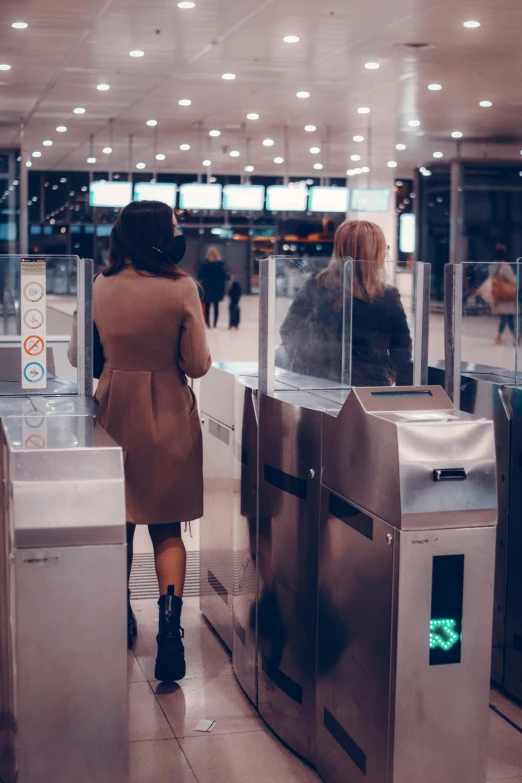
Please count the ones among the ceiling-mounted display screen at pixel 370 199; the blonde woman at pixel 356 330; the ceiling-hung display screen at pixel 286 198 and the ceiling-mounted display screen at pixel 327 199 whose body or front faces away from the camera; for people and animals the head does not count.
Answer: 1

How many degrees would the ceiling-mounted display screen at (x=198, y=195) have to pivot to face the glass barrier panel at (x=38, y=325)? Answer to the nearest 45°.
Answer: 0° — it already faces it

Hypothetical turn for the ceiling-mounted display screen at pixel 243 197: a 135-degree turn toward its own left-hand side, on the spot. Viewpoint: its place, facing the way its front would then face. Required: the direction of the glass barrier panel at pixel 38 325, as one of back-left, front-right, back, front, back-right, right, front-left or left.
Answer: back-right

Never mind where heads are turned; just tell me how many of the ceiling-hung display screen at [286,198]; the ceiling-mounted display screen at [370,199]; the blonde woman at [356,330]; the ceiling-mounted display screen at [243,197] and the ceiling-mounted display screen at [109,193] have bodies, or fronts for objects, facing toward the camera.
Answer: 4

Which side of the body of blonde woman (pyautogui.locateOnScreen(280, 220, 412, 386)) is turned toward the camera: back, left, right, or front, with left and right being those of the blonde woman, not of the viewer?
back

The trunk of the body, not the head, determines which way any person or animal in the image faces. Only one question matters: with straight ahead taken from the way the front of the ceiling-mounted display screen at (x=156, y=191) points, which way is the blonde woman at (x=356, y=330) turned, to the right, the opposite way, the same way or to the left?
the opposite way

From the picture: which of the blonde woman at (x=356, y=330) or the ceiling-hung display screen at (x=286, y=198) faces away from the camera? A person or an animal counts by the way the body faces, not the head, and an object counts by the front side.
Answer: the blonde woman

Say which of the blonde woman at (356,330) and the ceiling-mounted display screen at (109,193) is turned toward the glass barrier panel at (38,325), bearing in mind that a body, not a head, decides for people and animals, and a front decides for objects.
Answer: the ceiling-mounted display screen

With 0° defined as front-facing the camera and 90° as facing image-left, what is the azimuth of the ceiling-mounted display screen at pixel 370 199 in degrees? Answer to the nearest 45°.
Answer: approximately 0°

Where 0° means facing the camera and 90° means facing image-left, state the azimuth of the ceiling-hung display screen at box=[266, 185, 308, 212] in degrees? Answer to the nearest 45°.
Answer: approximately 0°

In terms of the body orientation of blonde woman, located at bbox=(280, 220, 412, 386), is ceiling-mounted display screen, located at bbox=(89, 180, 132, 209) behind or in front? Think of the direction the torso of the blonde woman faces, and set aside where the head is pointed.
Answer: in front

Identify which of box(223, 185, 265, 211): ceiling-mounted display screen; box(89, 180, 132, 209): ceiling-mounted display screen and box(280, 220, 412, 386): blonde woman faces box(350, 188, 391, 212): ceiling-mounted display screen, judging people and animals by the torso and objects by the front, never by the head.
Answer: the blonde woman
